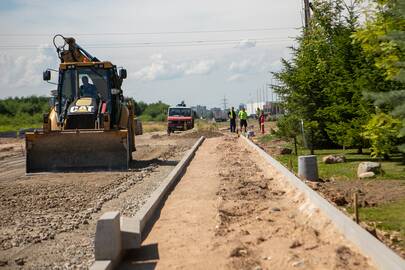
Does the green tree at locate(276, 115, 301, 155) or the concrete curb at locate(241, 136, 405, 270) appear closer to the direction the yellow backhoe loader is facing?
the concrete curb

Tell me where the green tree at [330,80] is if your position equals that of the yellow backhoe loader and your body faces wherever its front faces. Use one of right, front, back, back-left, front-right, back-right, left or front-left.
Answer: left

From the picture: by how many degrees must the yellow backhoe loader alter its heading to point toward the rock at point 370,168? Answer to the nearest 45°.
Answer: approximately 45° to its left

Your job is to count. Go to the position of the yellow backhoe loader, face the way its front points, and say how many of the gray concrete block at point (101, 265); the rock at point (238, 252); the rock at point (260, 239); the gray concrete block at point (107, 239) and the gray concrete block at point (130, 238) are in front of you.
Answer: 5

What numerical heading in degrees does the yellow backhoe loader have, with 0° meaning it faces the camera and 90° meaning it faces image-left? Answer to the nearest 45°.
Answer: approximately 0°

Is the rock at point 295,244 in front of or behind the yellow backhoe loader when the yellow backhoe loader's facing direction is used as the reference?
in front

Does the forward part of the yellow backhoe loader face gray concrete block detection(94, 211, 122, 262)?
yes

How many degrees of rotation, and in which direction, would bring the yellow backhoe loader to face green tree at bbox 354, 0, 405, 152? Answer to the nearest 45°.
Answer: approximately 45° to its left

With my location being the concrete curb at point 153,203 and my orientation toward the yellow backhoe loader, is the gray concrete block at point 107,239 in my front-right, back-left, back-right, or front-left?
back-left

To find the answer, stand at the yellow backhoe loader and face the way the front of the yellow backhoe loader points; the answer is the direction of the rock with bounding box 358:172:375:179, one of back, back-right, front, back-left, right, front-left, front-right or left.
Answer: front-left
